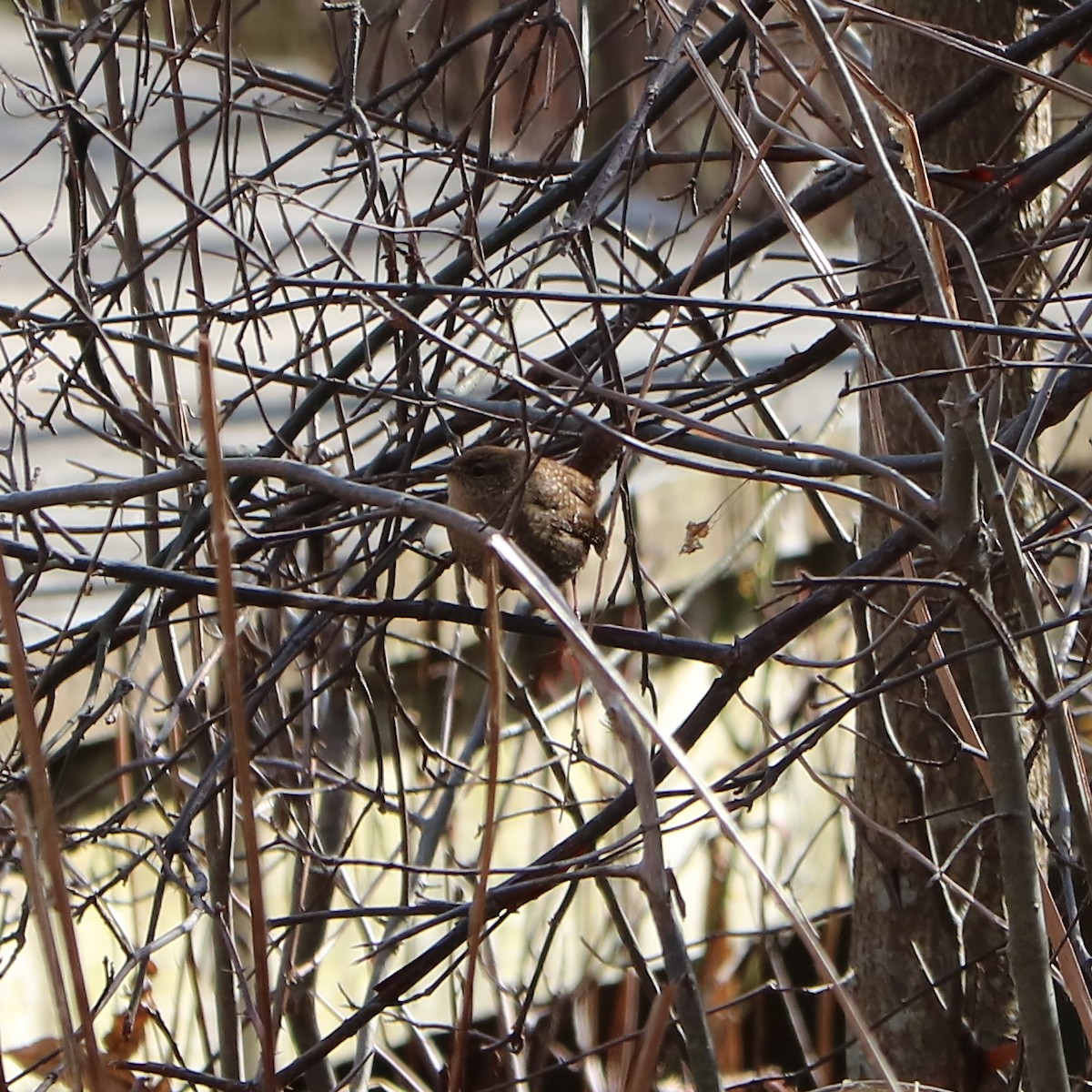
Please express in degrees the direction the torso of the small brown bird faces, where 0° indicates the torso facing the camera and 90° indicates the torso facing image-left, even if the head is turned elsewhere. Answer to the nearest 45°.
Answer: approximately 90°
